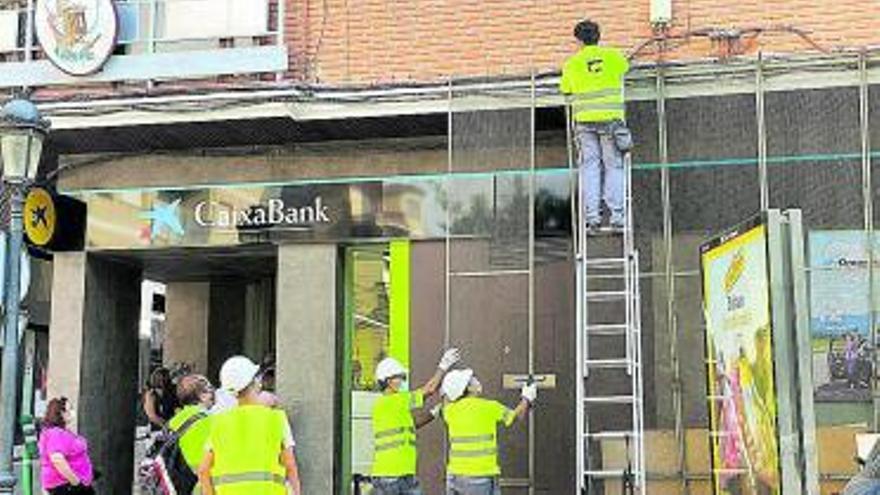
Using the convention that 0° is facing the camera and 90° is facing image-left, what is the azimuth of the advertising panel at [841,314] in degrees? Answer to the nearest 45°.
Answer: approximately 0°

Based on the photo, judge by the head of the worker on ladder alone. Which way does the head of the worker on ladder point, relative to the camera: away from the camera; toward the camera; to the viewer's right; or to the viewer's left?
away from the camera

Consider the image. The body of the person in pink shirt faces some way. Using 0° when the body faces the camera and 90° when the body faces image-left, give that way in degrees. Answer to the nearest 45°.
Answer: approximately 270°

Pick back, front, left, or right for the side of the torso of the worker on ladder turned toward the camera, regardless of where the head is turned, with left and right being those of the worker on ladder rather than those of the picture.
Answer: back

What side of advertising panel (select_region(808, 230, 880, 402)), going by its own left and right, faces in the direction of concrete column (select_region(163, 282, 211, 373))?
right

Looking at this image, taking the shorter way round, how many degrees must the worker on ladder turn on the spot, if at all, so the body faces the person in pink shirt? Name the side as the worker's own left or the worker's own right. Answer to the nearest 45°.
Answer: approximately 90° to the worker's own left

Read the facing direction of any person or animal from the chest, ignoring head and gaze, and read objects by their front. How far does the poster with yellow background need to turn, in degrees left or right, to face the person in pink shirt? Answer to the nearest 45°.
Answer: approximately 90° to its right

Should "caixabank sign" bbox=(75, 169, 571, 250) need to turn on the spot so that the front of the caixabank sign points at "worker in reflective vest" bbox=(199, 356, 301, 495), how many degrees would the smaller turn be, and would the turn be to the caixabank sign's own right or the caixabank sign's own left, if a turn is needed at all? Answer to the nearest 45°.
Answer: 0° — it already faces them
